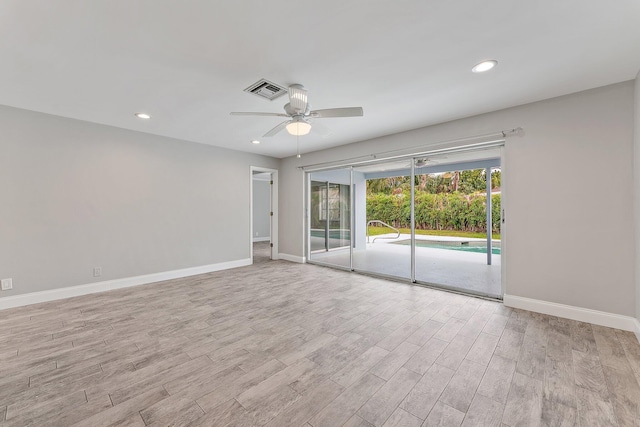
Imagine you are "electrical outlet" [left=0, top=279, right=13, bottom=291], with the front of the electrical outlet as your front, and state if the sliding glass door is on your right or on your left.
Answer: on your left

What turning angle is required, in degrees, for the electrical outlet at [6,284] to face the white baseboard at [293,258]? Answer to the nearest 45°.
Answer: approximately 90° to its left

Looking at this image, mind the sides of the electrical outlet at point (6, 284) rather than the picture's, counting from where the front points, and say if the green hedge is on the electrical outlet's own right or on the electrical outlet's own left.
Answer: on the electrical outlet's own left

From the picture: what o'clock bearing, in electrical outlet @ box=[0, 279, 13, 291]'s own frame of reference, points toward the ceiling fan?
The ceiling fan is roughly at 11 o'clock from the electrical outlet.

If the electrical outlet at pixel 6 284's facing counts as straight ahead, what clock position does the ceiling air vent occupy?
The ceiling air vent is roughly at 11 o'clock from the electrical outlet.

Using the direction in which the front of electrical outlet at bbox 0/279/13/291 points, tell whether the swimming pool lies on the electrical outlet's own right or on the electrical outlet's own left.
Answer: on the electrical outlet's own left

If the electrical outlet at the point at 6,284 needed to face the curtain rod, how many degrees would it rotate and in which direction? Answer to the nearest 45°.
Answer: approximately 45° to its left

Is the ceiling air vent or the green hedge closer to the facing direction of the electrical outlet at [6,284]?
the ceiling air vent
